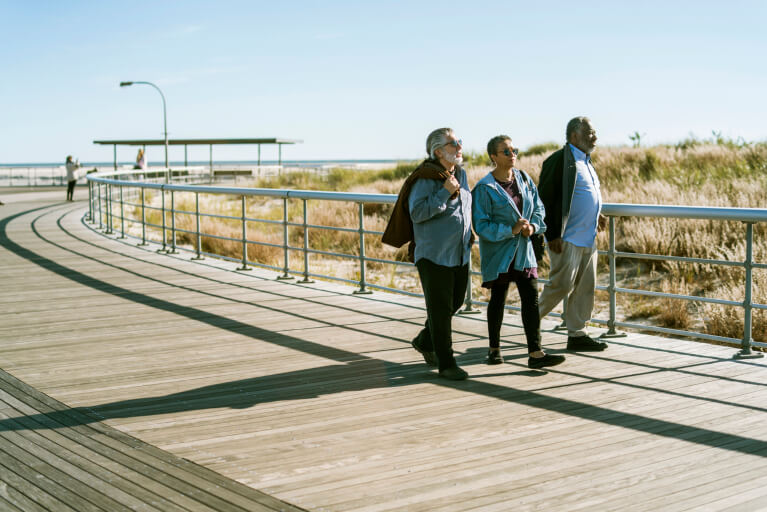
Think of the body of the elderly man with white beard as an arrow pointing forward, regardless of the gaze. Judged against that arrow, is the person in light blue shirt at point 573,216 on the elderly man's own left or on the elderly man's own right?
on the elderly man's own left

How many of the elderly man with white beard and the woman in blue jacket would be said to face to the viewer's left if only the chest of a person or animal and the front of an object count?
0

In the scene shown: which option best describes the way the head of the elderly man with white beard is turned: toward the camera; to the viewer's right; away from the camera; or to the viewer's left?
to the viewer's right

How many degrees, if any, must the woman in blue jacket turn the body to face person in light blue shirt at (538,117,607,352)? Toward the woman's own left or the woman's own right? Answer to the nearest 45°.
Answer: approximately 90° to the woman's own left

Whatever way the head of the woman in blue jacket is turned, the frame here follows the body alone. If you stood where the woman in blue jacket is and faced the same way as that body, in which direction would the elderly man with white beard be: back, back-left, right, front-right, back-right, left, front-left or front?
right

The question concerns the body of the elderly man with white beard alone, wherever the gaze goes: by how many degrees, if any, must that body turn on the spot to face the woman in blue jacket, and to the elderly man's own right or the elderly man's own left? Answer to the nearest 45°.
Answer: approximately 90° to the elderly man's own left
